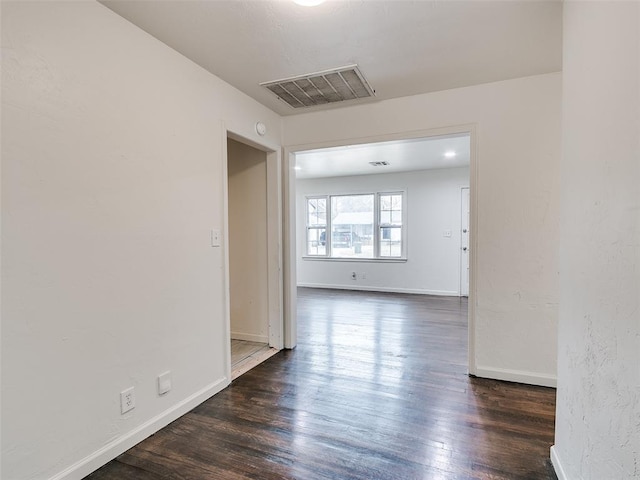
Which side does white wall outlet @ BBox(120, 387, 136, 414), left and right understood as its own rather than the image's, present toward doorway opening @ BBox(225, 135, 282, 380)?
left

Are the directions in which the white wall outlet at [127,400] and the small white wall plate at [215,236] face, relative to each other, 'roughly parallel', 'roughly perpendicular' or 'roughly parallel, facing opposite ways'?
roughly parallel

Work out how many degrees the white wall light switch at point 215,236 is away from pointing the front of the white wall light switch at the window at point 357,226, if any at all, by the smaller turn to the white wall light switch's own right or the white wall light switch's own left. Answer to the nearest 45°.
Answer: approximately 90° to the white wall light switch's own left

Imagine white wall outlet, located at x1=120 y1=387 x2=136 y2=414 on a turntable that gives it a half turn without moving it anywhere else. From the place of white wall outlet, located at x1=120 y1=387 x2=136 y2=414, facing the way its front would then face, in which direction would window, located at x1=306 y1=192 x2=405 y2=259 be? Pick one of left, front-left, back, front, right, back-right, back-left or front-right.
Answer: right

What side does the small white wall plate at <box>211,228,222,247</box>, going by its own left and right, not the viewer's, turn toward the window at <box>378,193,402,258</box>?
left

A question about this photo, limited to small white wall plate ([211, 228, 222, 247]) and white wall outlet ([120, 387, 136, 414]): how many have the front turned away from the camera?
0

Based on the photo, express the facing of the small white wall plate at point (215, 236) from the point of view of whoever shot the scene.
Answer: facing the viewer and to the right of the viewer

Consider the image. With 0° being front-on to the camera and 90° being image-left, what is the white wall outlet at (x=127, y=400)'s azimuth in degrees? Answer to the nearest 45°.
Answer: approximately 315°

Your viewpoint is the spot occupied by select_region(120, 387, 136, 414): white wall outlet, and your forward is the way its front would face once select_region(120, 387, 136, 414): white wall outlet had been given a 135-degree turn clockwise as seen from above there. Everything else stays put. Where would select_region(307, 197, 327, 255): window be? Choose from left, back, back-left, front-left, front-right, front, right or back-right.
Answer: back-right
